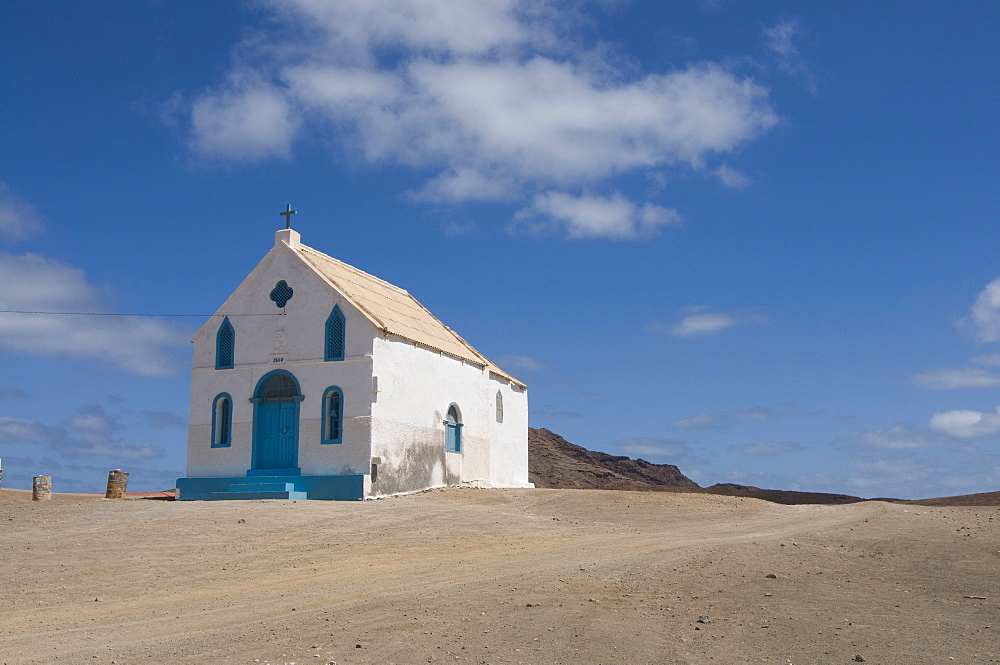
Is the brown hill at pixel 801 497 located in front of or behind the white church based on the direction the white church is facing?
behind

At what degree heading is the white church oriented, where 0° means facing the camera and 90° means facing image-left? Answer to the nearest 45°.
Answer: approximately 45°
